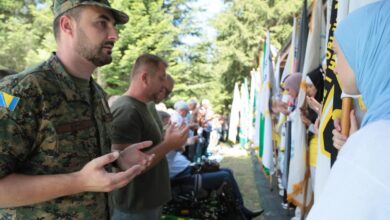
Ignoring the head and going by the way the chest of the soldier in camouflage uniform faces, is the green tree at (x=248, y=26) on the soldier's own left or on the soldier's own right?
on the soldier's own left

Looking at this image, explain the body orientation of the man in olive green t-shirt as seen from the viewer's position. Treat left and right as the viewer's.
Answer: facing to the right of the viewer

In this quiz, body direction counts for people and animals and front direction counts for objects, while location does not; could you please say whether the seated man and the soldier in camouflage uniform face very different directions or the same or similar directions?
same or similar directions

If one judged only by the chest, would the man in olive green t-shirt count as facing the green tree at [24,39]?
no

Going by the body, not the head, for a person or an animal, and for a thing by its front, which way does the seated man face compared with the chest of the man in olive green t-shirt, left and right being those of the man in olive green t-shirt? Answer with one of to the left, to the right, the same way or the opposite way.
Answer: the same way

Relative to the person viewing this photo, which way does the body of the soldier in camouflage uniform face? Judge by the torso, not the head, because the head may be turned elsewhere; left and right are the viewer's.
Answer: facing the viewer and to the right of the viewer

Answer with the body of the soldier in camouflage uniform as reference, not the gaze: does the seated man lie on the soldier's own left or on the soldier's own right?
on the soldier's own left

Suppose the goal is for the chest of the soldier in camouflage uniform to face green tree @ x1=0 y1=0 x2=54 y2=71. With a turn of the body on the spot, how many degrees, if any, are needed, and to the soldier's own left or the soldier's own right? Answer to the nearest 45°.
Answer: approximately 135° to the soldier's own left

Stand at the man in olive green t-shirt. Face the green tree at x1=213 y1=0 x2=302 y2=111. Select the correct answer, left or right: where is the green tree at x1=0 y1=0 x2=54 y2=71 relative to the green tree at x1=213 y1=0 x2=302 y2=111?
left

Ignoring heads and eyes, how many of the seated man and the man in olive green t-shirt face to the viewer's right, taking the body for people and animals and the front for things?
2

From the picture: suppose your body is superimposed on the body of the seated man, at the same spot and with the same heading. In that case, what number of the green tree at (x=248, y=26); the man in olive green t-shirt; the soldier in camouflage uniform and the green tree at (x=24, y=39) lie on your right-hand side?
2

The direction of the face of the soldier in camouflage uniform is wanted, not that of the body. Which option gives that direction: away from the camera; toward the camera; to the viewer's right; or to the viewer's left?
to the viewer's right

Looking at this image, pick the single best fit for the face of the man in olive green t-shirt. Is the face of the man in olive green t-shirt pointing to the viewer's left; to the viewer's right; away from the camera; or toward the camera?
to the viewer's right

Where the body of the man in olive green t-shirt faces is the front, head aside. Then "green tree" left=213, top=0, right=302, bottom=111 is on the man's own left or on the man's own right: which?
on the man's own left

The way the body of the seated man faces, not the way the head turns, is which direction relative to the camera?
to the viewer's right
